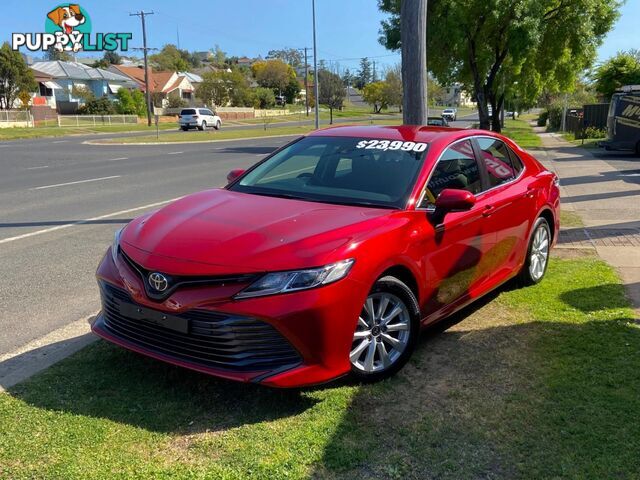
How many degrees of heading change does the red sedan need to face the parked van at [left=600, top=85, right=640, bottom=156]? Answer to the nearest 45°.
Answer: approximately 180°

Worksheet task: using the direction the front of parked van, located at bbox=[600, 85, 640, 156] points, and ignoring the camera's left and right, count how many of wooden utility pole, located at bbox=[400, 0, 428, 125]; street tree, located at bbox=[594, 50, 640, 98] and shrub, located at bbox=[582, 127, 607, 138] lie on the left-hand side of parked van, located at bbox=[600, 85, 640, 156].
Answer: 2

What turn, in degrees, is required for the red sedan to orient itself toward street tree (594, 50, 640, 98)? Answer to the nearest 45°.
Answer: approximately 180°

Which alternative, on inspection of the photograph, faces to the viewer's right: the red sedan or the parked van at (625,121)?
the parked van

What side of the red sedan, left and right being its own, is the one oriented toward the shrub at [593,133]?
back
